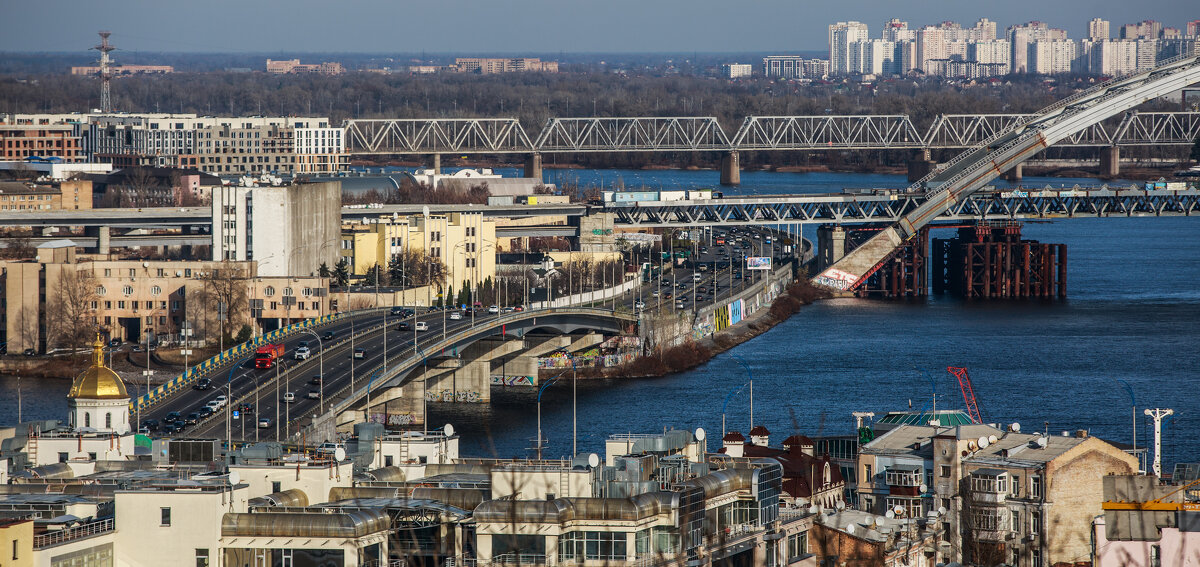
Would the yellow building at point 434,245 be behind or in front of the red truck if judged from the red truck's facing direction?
behind

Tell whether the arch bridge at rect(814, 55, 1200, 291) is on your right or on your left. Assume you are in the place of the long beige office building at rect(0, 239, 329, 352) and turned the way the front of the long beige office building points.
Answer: on your left

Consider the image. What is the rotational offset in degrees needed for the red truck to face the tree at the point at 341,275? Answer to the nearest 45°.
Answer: approximately 135° to its right

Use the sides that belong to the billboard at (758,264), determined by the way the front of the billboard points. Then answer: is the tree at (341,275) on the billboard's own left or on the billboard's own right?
on the billboard's own right

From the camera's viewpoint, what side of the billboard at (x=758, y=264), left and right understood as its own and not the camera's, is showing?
front

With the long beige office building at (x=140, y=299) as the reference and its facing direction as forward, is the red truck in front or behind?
in front

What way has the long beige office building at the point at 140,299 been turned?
toward the camera

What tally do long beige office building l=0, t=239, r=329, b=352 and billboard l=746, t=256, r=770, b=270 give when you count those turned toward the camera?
2

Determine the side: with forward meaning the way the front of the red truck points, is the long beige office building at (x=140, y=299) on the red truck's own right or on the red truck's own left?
on the red truck's own right
